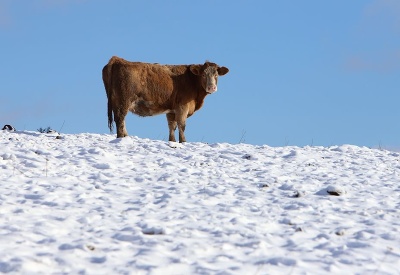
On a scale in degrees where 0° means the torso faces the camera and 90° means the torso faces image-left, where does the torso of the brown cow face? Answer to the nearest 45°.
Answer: approximately 270°
